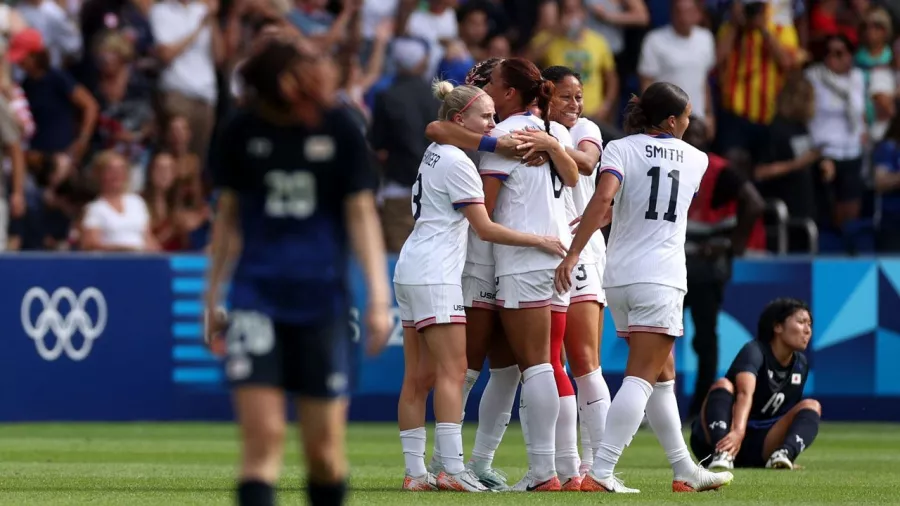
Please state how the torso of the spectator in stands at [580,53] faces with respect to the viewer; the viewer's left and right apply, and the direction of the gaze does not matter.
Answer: facing the viewer

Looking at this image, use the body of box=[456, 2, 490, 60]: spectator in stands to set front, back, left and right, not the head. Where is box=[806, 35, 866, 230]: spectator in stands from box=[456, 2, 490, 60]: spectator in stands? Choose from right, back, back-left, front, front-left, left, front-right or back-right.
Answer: left

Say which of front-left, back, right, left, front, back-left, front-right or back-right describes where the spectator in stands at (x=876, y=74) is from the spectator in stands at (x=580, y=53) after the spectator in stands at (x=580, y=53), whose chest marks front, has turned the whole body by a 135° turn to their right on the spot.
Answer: back-right

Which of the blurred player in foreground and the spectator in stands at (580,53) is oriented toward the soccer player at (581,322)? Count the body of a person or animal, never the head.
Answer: the spectator in stands

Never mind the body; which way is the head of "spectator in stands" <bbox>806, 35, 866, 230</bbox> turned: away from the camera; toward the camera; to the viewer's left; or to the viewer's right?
toward the camera

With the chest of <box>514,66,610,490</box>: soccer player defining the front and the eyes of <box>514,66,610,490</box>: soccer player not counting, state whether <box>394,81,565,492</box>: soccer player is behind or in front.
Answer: in front

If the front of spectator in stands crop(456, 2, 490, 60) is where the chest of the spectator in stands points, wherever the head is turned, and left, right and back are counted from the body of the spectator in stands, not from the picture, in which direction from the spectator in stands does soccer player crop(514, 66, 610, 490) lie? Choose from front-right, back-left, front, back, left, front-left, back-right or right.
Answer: front

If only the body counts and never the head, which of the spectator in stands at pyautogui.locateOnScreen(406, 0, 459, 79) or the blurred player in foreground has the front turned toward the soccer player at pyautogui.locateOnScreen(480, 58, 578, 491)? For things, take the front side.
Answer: the spectator in stands

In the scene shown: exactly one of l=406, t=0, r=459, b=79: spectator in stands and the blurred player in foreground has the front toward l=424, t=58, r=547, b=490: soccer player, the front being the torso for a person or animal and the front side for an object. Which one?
the spectator in stands

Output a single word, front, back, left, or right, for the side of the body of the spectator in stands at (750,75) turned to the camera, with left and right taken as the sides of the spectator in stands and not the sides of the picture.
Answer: front

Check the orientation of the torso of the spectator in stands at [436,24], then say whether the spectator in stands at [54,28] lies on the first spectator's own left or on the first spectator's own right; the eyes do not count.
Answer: on the first spectator's own right

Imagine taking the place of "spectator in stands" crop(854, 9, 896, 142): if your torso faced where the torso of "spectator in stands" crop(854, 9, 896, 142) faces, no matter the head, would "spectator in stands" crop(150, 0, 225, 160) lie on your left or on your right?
on your right

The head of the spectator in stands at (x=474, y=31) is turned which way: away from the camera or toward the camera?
toward the camera

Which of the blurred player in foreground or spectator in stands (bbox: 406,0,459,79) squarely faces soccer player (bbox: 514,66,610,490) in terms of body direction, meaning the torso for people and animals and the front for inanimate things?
the spectator in stands

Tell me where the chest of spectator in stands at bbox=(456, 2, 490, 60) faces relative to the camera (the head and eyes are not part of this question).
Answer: toward the camera

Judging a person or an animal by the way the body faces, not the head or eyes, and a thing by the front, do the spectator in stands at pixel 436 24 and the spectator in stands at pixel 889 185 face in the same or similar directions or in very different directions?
same or similar directions

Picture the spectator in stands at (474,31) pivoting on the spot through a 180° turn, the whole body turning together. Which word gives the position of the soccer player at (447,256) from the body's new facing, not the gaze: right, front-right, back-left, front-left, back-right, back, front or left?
back

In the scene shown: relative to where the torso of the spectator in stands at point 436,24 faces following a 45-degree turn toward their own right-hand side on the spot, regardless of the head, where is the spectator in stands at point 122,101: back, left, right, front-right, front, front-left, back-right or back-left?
front-right

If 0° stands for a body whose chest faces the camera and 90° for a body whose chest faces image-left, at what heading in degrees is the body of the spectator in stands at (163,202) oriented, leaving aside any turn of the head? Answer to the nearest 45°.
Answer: approximately 0°
